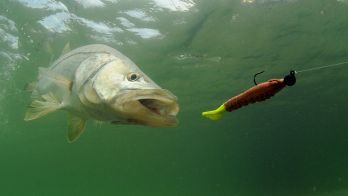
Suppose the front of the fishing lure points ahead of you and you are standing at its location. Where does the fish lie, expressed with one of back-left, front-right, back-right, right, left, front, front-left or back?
back

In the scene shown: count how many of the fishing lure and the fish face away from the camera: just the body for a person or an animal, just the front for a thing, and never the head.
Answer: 0

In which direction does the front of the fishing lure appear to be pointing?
to the viewer's right

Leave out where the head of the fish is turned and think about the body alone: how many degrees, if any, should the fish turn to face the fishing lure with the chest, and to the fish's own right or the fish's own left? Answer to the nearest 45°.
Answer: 0° — it already faces it

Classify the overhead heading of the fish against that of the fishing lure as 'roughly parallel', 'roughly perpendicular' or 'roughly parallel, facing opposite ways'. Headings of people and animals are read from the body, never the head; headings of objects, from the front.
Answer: roughly parallel
